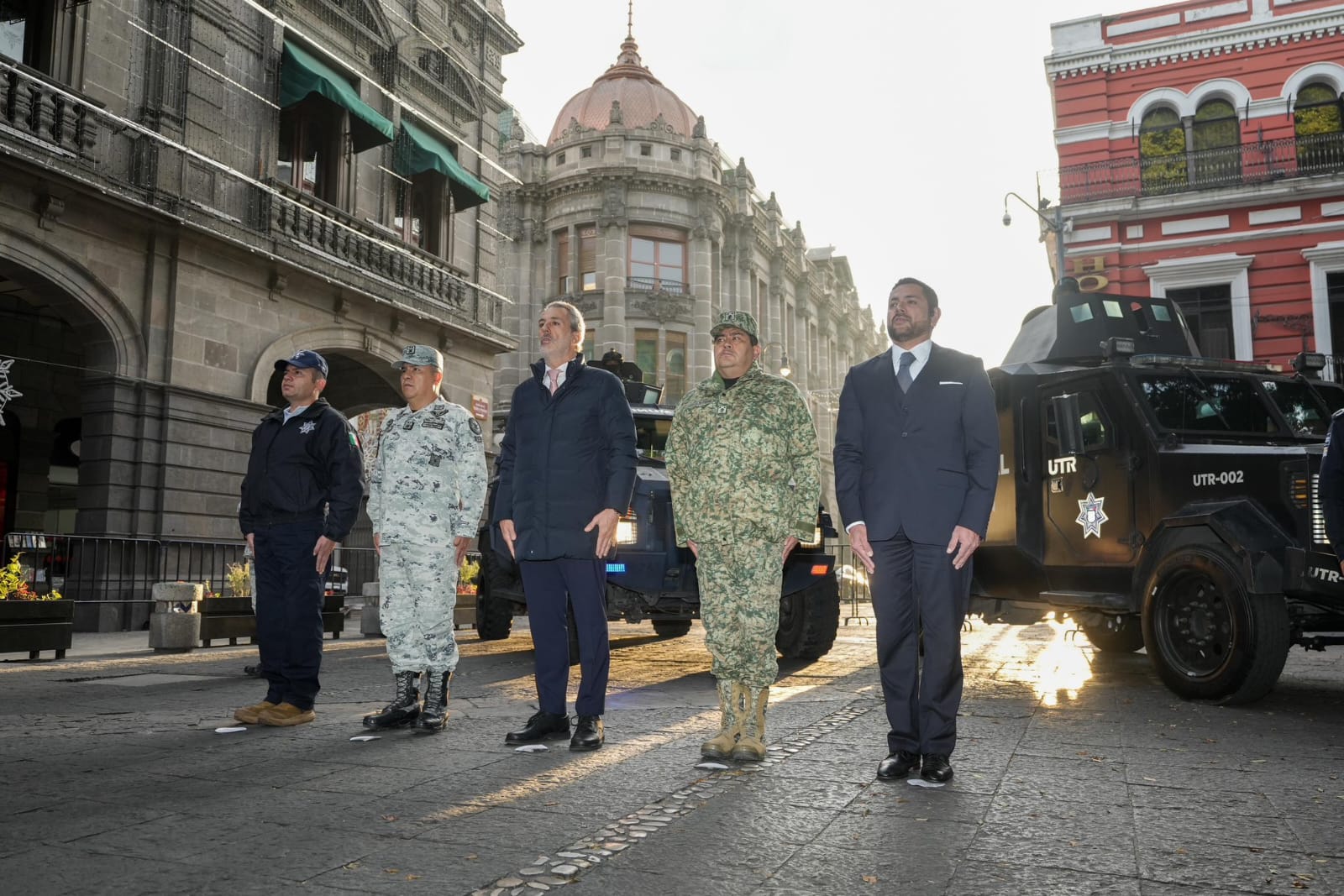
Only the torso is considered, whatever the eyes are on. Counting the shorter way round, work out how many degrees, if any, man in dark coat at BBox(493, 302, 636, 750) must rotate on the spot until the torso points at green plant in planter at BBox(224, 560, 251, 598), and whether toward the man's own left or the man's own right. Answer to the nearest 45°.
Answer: approximately 90° to the man's own right

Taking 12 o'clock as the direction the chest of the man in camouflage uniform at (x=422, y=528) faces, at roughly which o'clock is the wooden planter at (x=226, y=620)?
The wooden planter is roughly at 4 o'clock from the man in camouflage uniform.

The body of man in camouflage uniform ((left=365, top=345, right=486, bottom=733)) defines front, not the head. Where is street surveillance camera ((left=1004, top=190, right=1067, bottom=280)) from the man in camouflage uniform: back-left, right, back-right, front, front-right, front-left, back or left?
back

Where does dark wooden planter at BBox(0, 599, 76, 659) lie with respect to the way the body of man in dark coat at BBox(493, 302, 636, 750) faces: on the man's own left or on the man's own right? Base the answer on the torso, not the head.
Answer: on the man's own right

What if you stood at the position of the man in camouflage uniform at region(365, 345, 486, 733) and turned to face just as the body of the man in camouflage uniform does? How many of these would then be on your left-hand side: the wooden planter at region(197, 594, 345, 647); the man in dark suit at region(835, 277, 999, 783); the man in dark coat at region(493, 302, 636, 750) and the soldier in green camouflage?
3

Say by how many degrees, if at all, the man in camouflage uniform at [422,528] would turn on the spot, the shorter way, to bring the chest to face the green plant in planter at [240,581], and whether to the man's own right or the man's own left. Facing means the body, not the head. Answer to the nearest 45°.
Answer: approximately 135° to the man's own right
